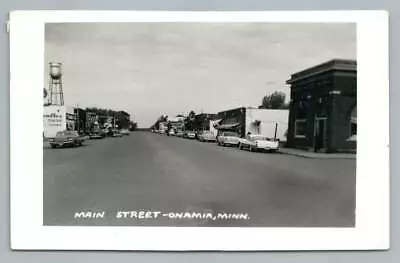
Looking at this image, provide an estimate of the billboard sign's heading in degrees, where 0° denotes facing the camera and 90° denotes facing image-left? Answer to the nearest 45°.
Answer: approximately 0°
